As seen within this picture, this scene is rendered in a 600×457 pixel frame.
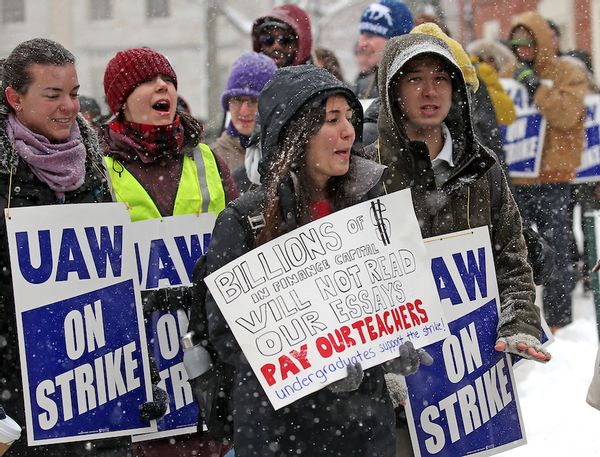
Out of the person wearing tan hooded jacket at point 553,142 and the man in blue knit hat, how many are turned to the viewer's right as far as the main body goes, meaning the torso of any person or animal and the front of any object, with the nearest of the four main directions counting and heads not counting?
0

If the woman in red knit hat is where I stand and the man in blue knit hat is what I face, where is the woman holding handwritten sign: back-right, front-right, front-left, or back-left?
back-right

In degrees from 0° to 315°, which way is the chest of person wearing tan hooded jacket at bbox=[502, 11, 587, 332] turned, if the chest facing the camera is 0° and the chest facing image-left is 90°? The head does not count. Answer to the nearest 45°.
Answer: approximately 45°

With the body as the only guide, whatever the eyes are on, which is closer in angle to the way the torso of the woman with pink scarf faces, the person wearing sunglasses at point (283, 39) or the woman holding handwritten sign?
the woman holding handwritten sign

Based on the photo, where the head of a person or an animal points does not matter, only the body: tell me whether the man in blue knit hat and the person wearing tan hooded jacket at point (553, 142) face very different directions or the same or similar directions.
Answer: same or similar directions

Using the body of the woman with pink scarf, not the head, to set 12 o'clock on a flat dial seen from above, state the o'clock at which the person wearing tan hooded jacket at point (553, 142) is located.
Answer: The person wearing tan hooded jacket is roughly at 9 o'clock from the woman with pink scarf.

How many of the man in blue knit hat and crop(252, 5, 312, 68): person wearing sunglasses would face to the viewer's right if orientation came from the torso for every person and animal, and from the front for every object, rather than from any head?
0

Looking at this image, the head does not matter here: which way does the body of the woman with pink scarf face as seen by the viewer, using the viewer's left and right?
facing the viewer and to the right of the viewer

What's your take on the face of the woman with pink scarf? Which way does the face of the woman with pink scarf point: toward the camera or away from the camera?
toward the camera

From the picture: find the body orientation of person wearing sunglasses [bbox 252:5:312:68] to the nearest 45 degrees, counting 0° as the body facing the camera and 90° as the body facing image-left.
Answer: approximately 45°

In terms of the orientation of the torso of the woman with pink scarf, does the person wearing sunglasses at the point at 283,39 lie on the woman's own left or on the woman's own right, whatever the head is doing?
on the woman's own left
